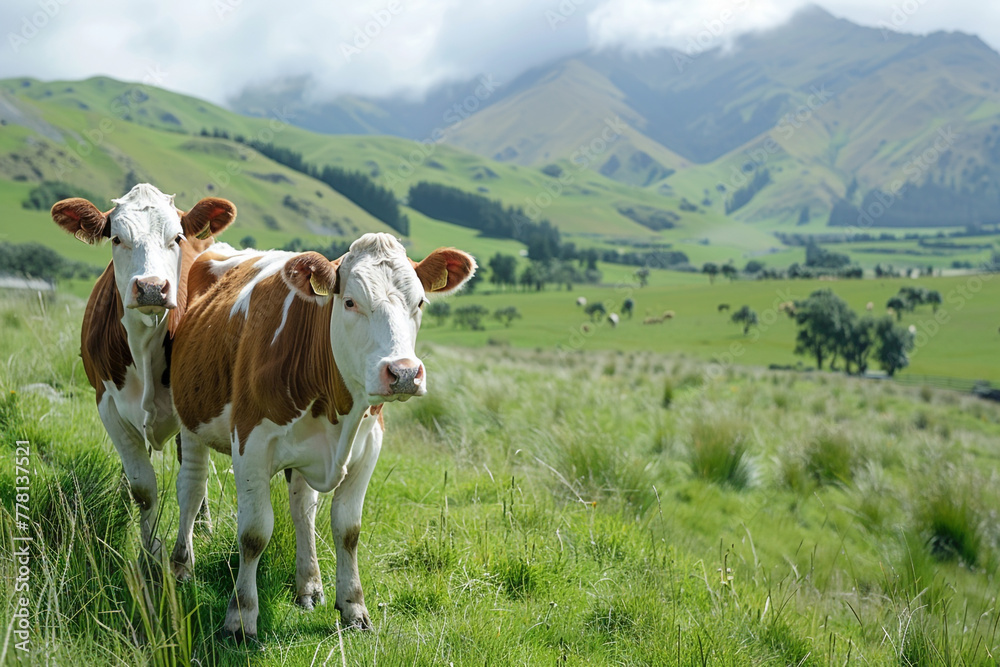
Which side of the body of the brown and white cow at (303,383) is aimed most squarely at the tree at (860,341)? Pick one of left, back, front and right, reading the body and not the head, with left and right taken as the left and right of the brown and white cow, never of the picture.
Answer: left

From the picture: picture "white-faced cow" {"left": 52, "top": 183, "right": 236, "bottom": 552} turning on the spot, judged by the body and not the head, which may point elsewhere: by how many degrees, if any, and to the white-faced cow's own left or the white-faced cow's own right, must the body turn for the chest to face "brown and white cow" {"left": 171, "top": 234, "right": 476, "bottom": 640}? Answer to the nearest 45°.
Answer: approximately 45° to the white-faced cow's own left

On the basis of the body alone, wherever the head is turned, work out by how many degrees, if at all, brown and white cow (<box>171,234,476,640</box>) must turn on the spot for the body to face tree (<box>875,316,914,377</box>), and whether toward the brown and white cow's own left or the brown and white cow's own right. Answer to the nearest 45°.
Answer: approximately 90° to the brown and white cow's own left

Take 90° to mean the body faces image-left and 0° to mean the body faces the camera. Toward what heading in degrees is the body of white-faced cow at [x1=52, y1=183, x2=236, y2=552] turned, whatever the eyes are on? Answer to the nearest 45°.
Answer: approximately 0°

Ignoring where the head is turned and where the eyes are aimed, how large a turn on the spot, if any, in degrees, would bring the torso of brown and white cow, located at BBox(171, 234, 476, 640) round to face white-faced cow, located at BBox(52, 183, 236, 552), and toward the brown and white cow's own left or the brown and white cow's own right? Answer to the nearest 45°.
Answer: approximately 180°
